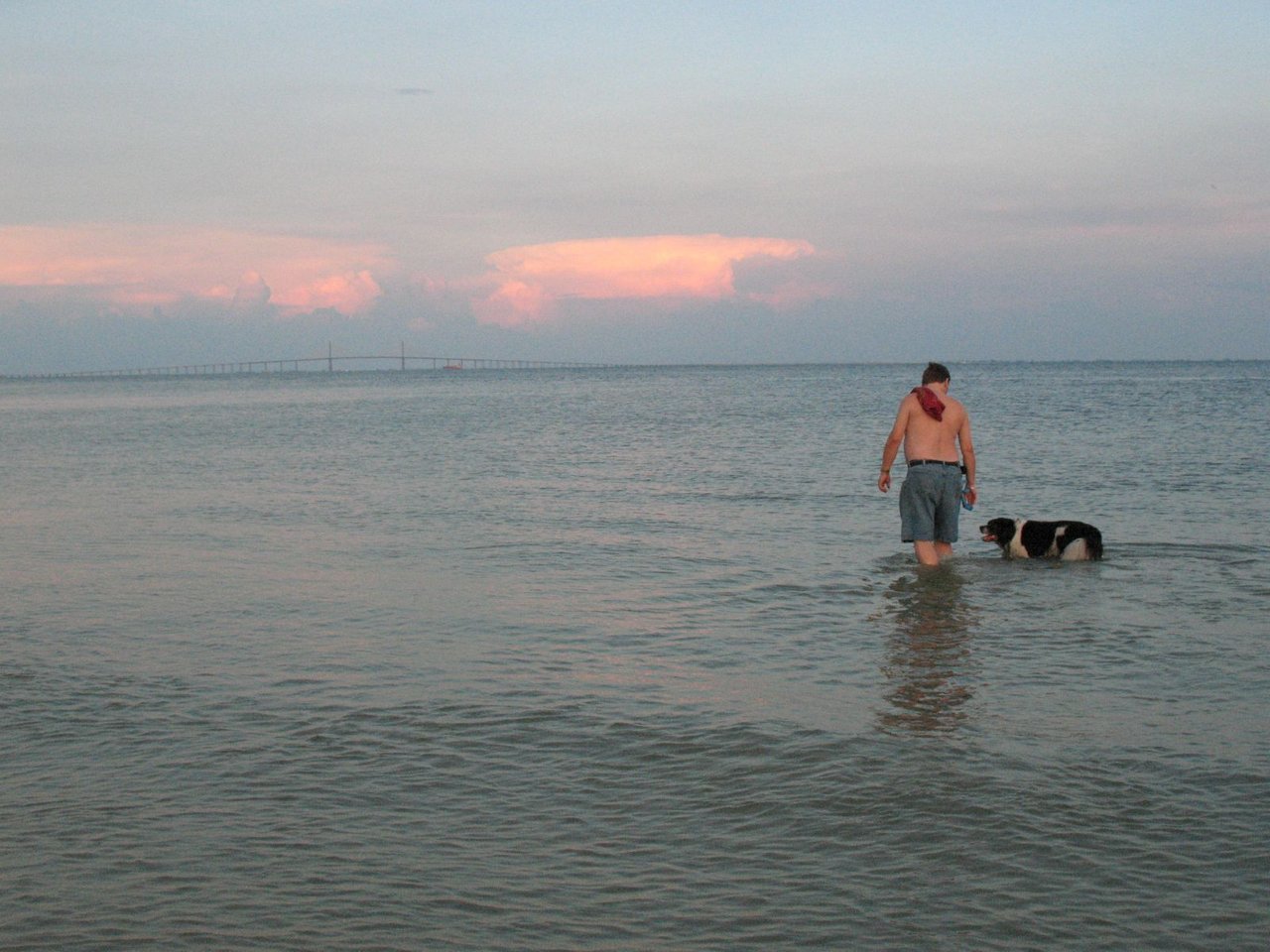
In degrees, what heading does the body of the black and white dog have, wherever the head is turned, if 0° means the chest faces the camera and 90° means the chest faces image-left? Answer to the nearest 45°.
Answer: approximately 90°

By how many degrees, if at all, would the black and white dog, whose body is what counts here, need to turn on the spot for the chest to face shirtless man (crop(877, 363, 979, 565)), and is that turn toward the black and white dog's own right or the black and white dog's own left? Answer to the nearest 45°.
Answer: approximately 45° to the black and white dog's own left
